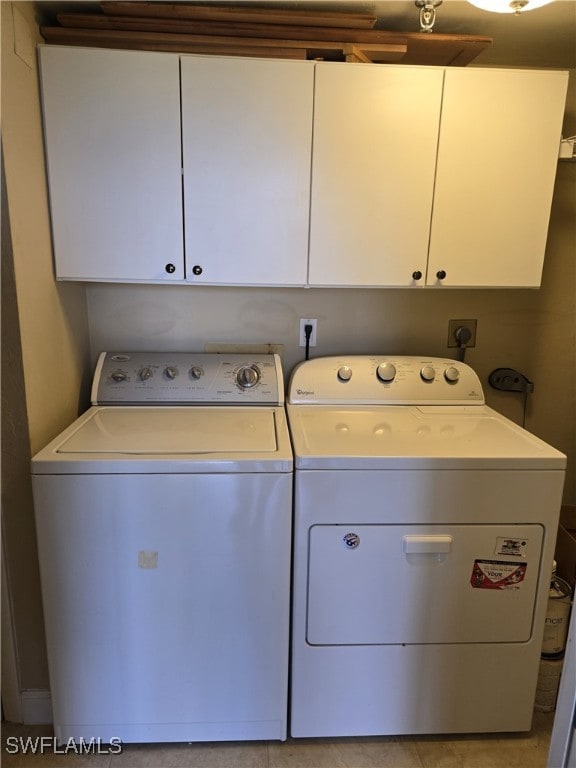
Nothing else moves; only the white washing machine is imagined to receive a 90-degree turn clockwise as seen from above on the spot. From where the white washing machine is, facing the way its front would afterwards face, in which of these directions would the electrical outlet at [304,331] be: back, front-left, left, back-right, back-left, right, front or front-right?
back-right

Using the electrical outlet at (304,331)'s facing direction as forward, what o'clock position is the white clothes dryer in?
The white clothes dryer is roughly at 11 o'clock from the electrical outlet.

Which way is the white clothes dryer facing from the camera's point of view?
toward the camera

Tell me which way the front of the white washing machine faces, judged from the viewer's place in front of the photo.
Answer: facing the viewer

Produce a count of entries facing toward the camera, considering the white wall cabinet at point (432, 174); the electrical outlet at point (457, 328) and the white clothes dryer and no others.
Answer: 3

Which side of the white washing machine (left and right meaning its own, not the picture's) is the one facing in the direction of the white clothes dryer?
left

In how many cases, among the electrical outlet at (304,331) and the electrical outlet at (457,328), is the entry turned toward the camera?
2

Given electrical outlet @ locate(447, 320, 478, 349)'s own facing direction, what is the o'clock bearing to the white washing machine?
The white washing machine is roughly at 1 o'clock from the electrical outlet.

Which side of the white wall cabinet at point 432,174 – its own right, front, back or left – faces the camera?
front
